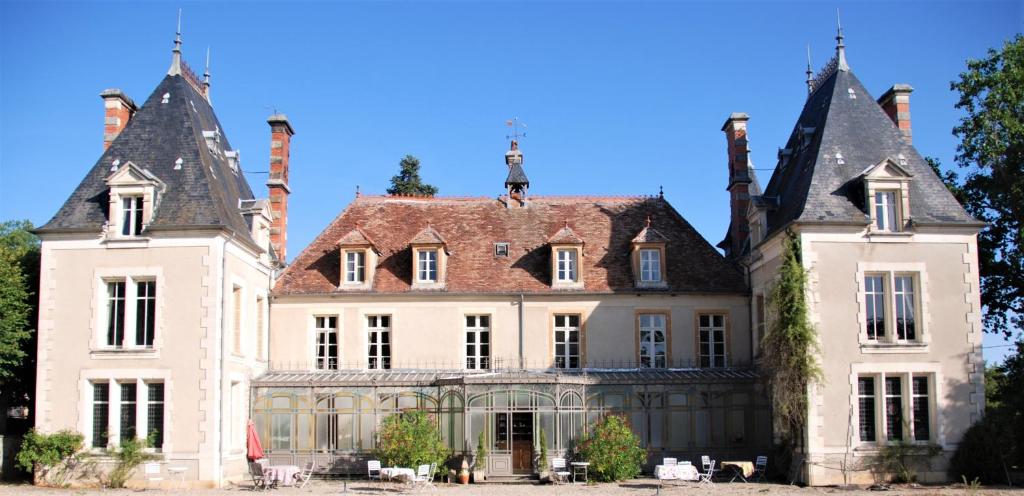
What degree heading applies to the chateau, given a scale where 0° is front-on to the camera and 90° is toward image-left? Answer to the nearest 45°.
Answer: approximately 0°

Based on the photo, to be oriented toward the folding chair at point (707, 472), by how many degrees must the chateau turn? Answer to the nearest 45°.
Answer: approximately 90° to its left

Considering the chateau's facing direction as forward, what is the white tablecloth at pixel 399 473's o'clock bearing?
The white tablecloth is roughly at 1 o'clock from the chateau.

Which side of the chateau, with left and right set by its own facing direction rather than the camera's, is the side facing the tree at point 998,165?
left

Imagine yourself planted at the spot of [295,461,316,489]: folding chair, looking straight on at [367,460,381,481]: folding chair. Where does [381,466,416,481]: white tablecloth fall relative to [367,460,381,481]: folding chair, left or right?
right

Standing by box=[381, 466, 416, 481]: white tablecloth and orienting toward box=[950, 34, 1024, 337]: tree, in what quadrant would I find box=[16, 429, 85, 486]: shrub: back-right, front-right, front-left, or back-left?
back-left

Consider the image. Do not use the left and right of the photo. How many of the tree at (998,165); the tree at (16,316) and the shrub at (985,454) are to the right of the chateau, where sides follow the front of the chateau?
1
